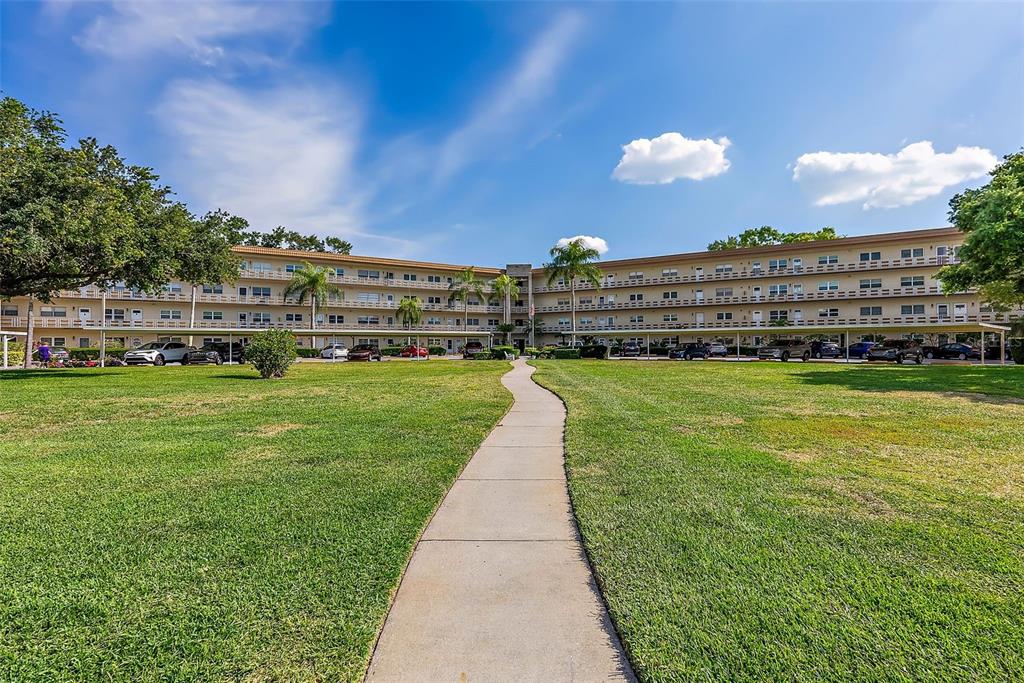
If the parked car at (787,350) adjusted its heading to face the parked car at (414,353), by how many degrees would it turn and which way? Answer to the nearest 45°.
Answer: approximately 45° to its right

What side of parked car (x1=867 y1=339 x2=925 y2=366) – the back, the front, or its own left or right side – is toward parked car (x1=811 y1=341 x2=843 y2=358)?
right

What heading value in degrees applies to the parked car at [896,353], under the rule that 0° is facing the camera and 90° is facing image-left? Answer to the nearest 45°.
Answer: approximately 45°

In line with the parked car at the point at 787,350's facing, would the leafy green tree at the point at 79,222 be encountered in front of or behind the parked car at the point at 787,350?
in front

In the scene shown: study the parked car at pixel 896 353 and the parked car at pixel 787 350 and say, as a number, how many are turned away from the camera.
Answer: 0

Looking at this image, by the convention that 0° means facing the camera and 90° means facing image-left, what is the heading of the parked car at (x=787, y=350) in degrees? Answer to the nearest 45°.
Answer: approximately 45°

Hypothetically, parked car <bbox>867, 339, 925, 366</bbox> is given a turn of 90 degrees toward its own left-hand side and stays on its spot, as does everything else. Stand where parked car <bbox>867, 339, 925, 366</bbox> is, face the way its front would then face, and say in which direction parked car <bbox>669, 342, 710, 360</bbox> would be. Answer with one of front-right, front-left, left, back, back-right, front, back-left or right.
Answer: back-right

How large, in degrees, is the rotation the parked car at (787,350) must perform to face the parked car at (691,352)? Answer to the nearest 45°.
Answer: approximately 45° to its right

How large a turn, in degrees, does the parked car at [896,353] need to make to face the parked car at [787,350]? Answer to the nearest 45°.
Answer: approximately 45° to its right

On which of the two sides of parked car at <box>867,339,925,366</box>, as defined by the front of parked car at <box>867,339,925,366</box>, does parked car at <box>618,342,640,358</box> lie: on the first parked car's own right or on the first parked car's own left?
on the first parked car's own right

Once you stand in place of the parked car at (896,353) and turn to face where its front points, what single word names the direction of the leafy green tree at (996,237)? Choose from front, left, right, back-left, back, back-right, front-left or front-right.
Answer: front-left
